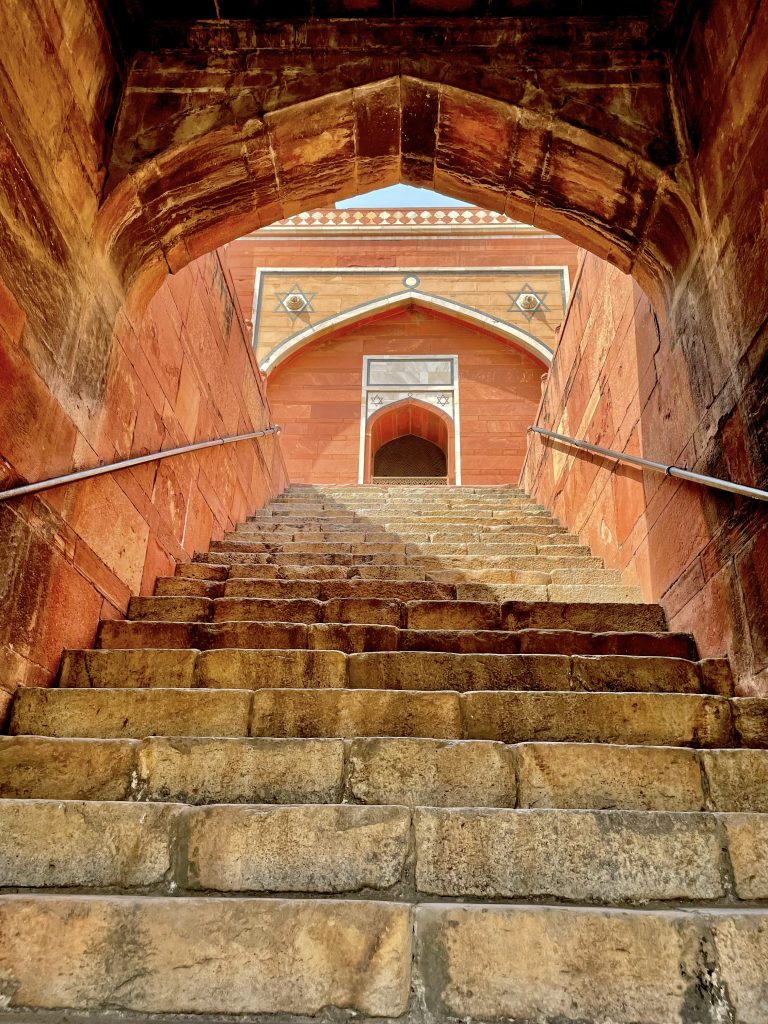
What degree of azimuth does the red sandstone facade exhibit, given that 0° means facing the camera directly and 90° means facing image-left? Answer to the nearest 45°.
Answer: approximately 0°

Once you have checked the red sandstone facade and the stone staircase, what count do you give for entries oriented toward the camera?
2

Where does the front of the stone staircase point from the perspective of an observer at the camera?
facing the viewer
